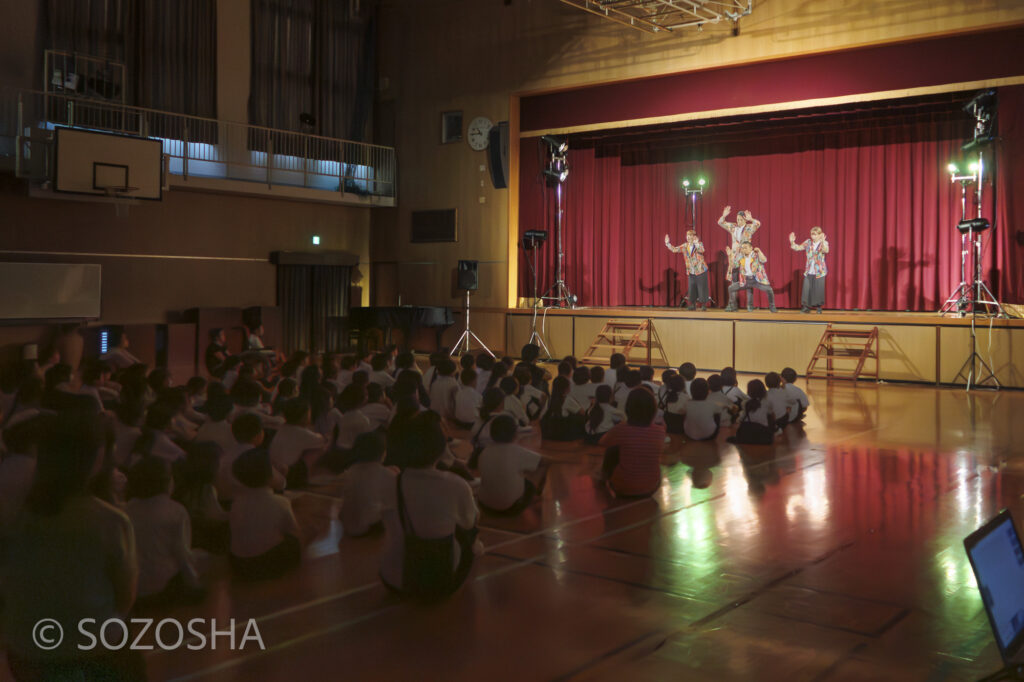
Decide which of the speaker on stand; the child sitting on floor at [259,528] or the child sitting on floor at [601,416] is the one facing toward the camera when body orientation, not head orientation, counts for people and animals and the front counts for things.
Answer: the speaker on stand

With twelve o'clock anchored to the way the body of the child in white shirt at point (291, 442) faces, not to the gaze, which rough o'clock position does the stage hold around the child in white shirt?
The stage is roughly at 12 o'clock from the child in white shirt.

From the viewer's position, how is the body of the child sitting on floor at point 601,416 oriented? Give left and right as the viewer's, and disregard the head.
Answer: facing away from the viewer and to the right of the viewer

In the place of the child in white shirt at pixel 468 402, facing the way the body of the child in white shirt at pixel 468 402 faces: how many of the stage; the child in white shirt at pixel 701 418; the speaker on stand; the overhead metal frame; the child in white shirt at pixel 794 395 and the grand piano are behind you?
0

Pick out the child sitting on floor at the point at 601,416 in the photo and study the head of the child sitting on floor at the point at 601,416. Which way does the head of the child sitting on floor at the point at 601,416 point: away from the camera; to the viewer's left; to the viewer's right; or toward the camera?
away from the camera

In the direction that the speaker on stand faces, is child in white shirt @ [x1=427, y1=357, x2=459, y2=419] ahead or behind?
ahead

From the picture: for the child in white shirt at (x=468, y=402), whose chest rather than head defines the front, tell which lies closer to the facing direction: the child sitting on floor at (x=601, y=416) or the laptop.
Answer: the child sitting on floor

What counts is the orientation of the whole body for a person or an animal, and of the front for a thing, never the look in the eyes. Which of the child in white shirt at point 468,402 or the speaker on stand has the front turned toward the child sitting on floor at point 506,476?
the speaker on stand

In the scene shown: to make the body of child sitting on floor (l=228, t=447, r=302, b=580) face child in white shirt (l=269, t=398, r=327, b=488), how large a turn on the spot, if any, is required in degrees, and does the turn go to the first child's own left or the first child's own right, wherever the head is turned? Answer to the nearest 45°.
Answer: approximately 45° to the first child's own left

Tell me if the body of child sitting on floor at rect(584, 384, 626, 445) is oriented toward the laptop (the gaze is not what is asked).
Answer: no

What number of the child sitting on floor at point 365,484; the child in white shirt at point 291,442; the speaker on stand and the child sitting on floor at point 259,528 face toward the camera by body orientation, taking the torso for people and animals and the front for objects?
1

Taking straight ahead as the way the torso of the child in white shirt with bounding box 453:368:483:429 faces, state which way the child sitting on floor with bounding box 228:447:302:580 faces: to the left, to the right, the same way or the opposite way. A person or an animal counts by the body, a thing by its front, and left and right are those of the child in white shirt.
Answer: the same way

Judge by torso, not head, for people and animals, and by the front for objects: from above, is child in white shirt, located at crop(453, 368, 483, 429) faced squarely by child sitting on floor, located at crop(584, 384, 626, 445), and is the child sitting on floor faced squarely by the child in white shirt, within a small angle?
no

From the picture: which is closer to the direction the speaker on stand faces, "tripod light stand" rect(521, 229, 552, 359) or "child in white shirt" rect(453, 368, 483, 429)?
the child in white shirt

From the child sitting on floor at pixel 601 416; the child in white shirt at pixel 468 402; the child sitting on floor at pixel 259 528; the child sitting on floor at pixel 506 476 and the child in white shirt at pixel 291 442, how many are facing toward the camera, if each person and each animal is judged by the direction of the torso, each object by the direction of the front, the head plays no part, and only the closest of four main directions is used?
0

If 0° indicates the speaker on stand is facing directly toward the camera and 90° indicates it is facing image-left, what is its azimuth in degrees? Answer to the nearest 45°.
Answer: approximately 0°

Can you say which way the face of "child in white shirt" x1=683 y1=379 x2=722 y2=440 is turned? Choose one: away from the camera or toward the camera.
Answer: away from the camera

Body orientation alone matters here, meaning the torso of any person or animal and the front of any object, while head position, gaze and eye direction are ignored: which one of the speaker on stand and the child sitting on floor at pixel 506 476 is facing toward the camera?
the speaker on stand

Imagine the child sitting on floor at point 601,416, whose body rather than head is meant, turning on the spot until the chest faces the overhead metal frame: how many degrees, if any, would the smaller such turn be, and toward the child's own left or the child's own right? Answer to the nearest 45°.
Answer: approximately 45° to the child's own left

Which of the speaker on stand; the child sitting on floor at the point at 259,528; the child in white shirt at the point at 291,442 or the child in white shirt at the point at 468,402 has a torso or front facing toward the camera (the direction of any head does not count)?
the speaker on stand

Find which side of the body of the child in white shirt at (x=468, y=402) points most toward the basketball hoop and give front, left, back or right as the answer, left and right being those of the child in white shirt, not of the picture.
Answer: left
